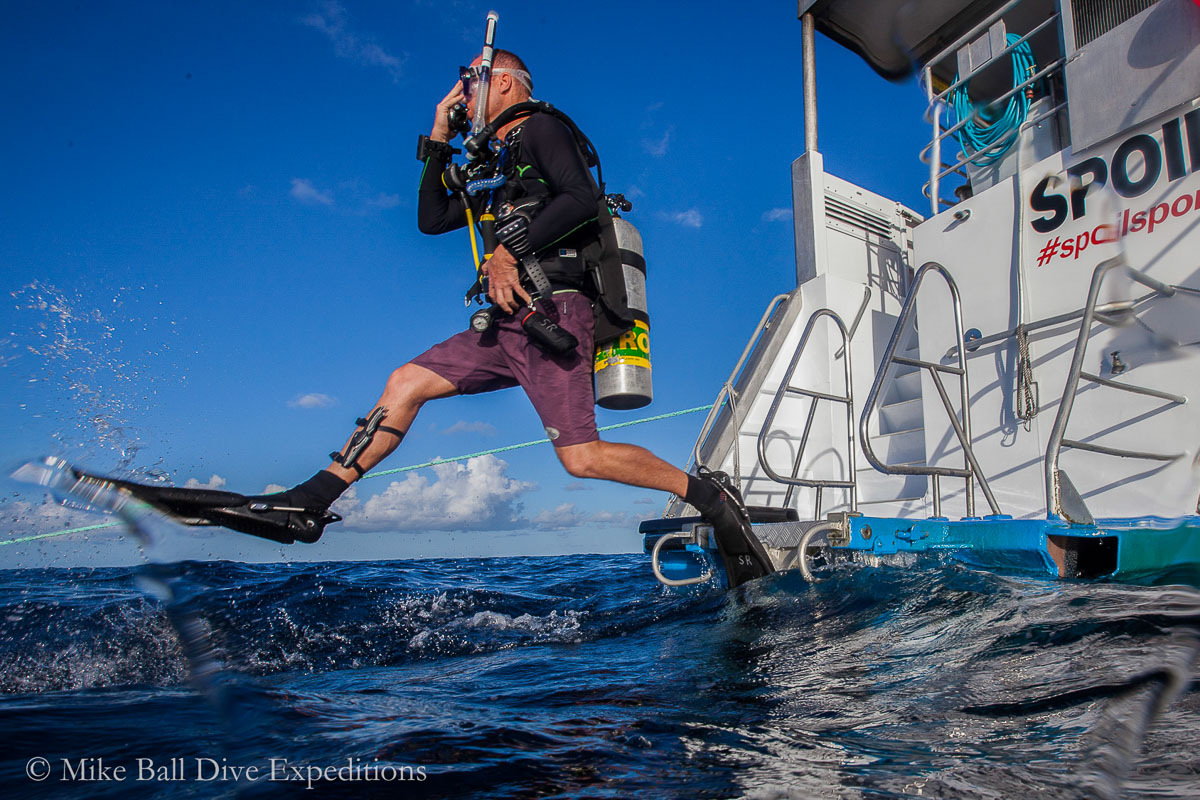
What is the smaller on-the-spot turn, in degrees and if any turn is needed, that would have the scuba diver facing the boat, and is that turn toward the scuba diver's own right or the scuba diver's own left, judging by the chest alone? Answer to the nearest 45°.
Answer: approximately 180°

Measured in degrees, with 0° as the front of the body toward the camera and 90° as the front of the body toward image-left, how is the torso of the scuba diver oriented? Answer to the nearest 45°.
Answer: approximately 90°

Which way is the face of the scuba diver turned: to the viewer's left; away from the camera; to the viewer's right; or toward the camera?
to the viewer's left

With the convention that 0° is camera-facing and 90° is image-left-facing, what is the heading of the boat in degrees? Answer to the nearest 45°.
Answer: approximately 225°

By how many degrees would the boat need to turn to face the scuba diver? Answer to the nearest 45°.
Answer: approximately 180°

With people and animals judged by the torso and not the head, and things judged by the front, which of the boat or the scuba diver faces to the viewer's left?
the scuba diver

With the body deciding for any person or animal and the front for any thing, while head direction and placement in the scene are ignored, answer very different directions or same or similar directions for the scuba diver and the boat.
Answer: very different directions
